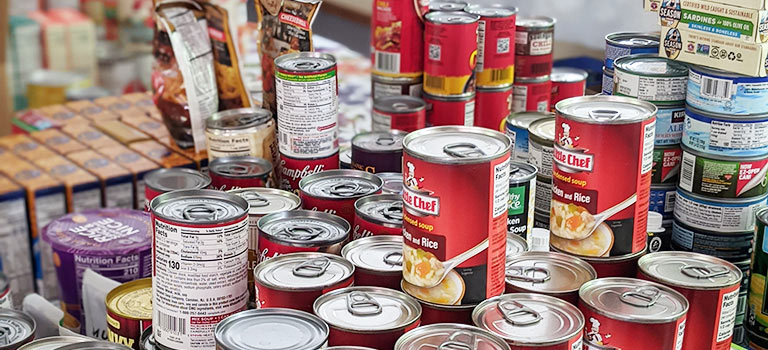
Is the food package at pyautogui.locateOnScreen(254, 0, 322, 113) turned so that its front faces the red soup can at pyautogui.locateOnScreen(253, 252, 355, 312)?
yes

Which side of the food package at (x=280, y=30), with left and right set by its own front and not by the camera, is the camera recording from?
front

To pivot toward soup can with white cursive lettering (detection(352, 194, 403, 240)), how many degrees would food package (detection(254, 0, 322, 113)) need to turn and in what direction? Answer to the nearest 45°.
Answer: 0° — it already faces it

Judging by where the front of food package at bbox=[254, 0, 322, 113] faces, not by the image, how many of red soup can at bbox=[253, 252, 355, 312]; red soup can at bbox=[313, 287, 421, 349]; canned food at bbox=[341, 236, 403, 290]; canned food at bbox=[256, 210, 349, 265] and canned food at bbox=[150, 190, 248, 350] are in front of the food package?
5

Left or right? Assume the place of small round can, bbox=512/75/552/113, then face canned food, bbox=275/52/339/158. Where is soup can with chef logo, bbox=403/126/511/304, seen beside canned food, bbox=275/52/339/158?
left

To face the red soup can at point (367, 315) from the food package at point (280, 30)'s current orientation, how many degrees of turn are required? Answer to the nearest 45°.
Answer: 0° — it already faces it

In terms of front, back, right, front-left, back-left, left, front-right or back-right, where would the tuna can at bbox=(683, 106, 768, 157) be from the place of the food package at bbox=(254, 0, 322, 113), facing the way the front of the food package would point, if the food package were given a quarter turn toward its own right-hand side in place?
back-left

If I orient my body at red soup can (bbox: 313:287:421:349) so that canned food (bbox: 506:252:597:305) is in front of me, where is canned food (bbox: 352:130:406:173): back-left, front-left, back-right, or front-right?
front-left

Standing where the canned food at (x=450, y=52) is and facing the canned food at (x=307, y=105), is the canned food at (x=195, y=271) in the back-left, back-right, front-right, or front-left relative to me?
front-left

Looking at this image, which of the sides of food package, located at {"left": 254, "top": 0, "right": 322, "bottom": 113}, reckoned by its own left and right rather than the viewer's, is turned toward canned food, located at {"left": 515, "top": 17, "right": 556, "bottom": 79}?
left

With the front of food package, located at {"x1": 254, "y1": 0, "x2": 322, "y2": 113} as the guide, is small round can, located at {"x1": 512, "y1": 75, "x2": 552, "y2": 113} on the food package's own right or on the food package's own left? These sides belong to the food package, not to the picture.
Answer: on the food package's own left

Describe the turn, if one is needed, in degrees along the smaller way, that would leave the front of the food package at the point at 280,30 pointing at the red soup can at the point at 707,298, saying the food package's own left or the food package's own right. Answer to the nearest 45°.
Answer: approximately 45° to the food package's own left

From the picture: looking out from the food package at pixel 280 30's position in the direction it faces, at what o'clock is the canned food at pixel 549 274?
The canned food is roughly at 11 o'clock from the food package.

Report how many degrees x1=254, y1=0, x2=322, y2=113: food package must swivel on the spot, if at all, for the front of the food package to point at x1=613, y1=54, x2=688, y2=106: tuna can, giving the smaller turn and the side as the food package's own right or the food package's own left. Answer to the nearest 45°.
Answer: approximately 45° to the food package's own left

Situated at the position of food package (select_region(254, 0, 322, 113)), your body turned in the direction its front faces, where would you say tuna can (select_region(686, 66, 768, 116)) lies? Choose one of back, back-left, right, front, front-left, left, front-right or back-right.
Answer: front-left

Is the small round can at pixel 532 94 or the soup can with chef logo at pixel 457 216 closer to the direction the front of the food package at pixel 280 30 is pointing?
the soup can with chef logo

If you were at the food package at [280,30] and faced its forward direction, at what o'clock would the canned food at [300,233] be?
The canned food is roughly at 12 o'clock from the food package.
